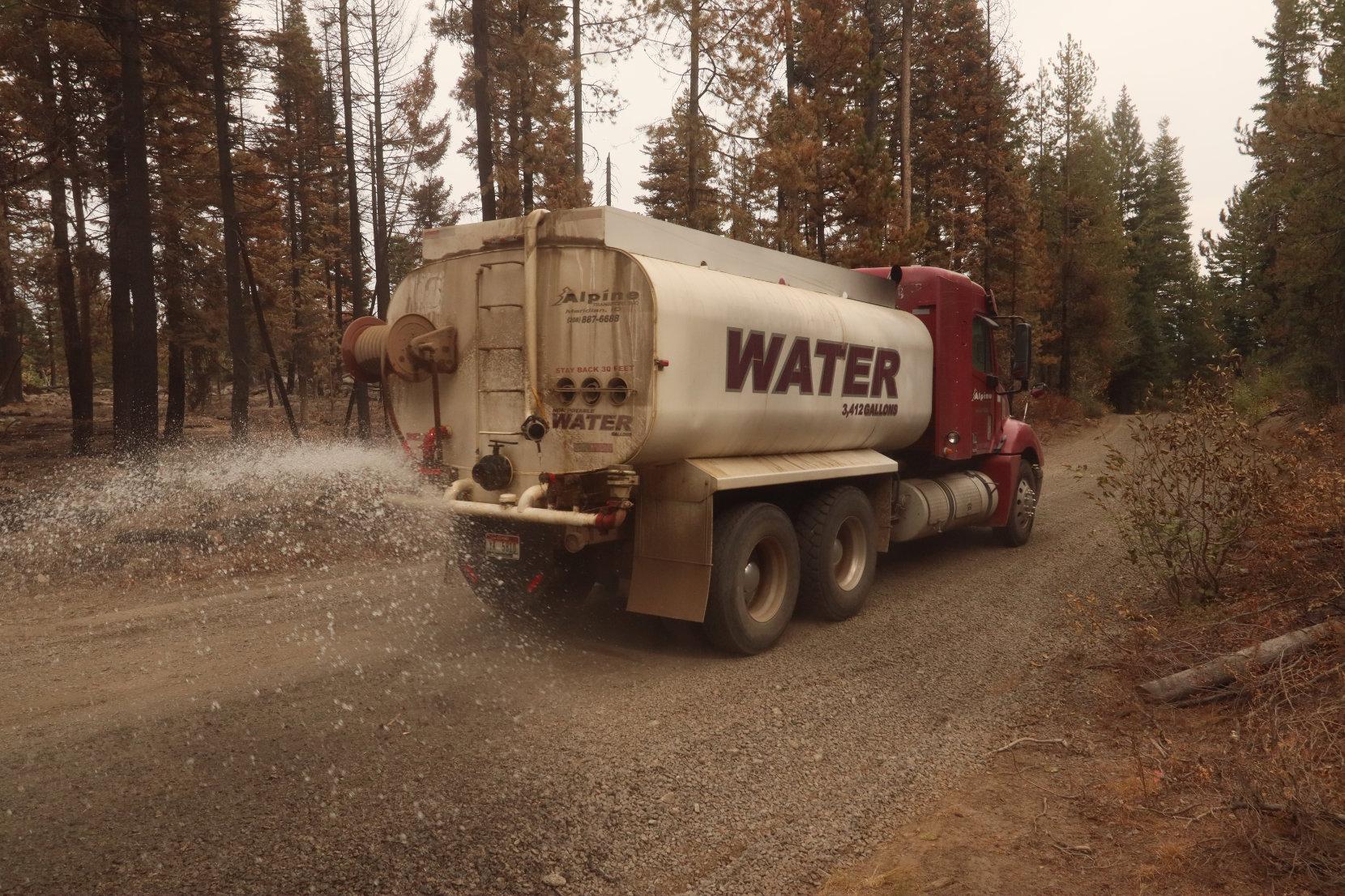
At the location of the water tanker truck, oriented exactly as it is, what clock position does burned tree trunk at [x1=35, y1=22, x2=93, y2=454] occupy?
The burned tree trunk is roughly at 9 o'clock from the water tanker truck.

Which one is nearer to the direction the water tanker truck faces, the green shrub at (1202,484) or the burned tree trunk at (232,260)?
the green shrub

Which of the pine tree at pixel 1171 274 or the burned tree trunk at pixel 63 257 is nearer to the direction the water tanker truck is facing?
the pine tree

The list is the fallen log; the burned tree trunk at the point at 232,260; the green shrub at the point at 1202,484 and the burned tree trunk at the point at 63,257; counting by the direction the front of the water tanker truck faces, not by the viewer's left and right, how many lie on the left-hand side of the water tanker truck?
2

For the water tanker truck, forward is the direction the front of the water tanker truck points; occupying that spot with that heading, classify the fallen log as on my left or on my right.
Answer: on my right

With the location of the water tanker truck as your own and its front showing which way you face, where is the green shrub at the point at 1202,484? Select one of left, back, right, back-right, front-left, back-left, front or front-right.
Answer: front-right

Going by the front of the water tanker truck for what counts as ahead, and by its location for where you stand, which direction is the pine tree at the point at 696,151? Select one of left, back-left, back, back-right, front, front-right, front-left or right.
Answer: front-left

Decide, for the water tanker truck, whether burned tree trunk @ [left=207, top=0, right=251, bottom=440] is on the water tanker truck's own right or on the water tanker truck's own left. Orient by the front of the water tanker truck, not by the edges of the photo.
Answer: on the water tanker truck's own left

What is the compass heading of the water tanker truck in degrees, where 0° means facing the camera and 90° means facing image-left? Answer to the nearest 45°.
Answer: approximately 225°

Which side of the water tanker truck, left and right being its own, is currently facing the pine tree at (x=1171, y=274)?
front
